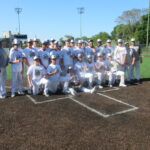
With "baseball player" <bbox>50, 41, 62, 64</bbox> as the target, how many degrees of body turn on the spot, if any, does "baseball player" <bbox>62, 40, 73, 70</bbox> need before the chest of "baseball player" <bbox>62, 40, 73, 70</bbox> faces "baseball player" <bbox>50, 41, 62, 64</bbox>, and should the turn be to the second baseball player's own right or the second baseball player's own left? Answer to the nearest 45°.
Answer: approximately 45° to the second baseball player's own right

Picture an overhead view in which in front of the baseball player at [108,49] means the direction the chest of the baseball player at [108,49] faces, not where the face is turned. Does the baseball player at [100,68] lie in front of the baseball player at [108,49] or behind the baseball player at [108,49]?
in front

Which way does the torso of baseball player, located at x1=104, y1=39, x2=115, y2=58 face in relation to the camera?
toward the camera

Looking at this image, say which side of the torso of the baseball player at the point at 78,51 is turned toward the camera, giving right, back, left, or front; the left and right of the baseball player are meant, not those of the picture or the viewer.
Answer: front

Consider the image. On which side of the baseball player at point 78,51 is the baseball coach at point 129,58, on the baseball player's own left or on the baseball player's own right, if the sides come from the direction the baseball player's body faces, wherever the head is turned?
on the baseball player's own left

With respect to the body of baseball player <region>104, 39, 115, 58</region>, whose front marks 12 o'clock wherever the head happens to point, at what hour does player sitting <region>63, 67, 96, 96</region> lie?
The player sitting is roughly at 1 o'clock from the baseball player.

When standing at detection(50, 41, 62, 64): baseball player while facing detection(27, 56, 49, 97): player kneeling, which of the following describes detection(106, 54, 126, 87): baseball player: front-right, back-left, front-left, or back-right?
back-left

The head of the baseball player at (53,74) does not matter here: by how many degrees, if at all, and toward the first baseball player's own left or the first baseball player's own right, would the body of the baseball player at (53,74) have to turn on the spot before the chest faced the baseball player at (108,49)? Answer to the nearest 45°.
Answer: approximately 135° to the first baseball player's own left

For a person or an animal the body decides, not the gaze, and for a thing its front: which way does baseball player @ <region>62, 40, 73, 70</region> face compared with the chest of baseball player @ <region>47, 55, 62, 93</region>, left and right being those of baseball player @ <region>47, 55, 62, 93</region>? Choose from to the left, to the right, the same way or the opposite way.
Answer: the same way

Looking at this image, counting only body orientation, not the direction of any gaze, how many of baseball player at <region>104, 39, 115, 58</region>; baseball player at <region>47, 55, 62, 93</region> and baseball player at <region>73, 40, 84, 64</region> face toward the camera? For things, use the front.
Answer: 3

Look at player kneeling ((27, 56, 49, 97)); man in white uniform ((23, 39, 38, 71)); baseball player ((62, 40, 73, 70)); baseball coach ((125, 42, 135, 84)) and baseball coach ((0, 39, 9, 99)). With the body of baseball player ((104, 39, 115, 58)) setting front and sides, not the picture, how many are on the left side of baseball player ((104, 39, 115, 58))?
1

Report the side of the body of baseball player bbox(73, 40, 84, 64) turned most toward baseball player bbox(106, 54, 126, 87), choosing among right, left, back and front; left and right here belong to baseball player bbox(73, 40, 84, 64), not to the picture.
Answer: left

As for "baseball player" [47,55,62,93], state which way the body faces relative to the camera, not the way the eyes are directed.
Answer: toward the camera

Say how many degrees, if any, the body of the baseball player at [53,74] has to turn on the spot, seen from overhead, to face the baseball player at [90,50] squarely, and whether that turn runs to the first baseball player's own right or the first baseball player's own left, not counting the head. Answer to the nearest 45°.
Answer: approximately 135° to the first baseball player's own left

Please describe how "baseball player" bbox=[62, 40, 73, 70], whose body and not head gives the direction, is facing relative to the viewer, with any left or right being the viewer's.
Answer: facing the viewer
